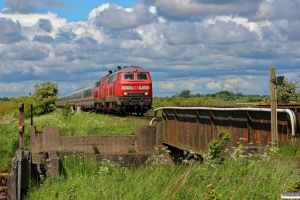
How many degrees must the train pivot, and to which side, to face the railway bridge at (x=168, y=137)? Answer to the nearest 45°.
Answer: approximately 45° to its right

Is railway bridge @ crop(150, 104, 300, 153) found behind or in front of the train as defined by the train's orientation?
in front

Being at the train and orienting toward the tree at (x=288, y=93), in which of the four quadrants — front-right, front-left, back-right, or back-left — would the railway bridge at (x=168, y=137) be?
front-right
